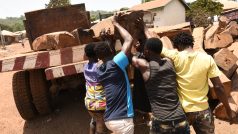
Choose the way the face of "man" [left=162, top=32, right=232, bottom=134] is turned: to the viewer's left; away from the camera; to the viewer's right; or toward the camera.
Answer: away from the camera

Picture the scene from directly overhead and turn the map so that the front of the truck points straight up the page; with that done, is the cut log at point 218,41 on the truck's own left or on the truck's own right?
on the truck's own right

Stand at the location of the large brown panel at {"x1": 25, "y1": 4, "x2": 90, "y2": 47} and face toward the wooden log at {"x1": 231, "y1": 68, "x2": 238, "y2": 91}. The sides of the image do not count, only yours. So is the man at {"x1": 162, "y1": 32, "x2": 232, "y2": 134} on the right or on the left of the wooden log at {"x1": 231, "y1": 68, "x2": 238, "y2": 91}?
right

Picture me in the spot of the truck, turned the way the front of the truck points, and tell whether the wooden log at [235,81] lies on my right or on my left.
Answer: on my right

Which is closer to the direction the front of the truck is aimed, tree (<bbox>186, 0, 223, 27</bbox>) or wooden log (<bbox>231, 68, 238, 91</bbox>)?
the tree
